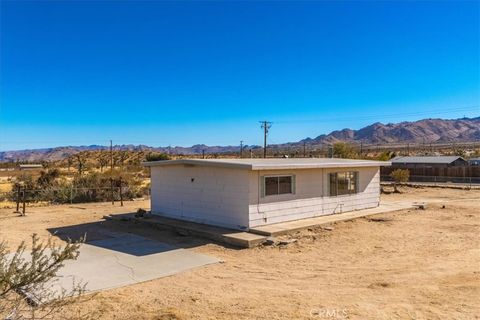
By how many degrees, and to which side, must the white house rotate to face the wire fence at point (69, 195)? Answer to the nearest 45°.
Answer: approximately 180°

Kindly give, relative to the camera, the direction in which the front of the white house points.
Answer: facing the viewer and to the right of the viewer

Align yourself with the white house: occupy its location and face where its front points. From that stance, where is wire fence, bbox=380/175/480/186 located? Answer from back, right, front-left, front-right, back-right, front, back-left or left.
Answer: left
